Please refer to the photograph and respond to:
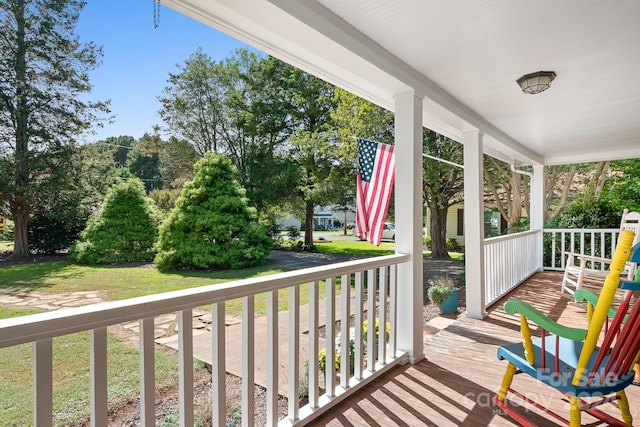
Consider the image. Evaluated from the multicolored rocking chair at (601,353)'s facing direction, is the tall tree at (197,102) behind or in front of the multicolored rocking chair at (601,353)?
in front

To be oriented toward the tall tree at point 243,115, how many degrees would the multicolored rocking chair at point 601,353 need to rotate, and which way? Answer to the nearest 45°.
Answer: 0° — it already faces it

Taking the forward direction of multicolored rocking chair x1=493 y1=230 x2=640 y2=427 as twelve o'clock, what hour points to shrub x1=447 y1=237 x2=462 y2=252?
The shrub is roughly at 1 o'clock from the multicolored rocking chair.

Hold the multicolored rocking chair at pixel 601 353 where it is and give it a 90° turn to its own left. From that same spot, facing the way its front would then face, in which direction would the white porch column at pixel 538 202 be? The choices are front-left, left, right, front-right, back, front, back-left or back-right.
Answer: back-right

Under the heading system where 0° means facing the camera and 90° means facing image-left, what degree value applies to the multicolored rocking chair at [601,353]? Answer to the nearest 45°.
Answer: approximately 135°

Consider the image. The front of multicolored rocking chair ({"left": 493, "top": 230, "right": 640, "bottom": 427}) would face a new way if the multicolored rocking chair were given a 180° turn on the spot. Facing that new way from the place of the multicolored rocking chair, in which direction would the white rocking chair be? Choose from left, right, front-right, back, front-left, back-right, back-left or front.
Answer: back-left

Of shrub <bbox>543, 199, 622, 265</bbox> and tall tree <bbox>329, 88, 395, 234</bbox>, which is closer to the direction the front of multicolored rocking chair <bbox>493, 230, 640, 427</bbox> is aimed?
the tall tree

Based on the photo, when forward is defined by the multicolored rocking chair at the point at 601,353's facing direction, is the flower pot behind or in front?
in front

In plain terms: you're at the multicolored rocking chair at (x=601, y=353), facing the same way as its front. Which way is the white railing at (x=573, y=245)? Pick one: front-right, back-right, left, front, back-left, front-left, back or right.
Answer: front-right

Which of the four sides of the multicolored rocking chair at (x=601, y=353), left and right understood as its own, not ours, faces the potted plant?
front
